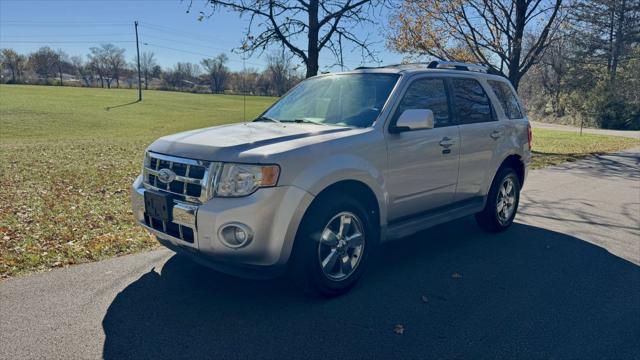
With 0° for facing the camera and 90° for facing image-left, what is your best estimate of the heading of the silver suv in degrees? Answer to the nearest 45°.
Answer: approximately 45°
